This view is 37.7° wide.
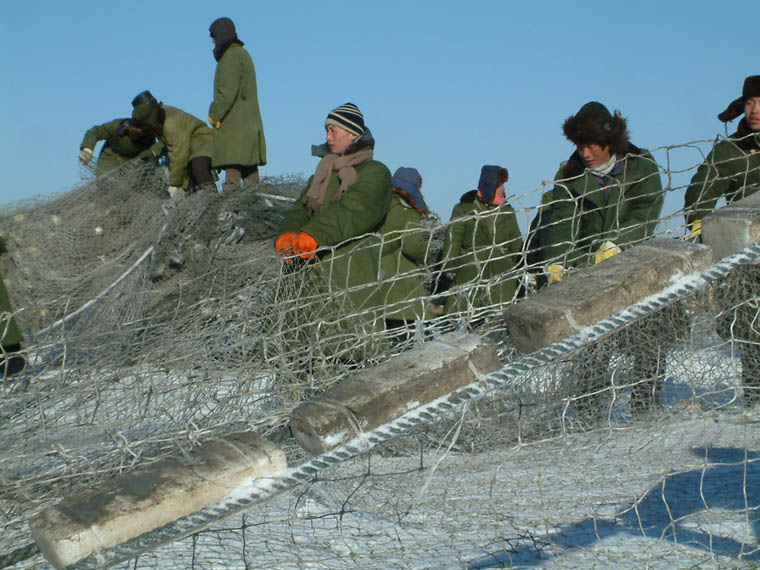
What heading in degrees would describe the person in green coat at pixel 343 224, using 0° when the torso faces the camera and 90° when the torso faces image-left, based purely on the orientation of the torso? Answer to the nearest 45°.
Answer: approximately 45°

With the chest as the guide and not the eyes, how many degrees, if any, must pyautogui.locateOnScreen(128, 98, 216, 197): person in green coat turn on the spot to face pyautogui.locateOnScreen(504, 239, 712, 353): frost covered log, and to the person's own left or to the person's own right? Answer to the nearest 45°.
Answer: approximately 90° to the person's own left

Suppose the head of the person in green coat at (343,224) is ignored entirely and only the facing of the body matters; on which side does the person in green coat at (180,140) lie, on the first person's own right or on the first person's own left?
on the first person's own right

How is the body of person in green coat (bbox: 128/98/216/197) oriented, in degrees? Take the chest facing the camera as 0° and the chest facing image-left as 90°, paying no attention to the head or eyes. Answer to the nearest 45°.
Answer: approximately 90°

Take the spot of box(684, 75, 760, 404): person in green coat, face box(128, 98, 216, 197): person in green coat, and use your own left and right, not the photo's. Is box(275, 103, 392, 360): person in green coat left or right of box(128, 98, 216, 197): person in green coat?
left

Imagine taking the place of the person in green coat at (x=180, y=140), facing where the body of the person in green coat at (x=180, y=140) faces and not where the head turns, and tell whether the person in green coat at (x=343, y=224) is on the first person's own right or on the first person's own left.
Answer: on the first person's own left

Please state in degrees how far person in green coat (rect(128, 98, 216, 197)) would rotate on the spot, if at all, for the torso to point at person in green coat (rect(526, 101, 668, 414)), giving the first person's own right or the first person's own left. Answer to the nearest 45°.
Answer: approximately 135° to the first person's own left

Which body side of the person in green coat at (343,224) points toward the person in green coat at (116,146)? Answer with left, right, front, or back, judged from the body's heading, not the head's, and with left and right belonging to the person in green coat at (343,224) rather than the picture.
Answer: right

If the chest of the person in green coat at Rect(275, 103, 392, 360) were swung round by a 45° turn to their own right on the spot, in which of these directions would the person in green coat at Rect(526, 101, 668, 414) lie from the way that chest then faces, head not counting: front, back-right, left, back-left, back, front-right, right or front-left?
back
